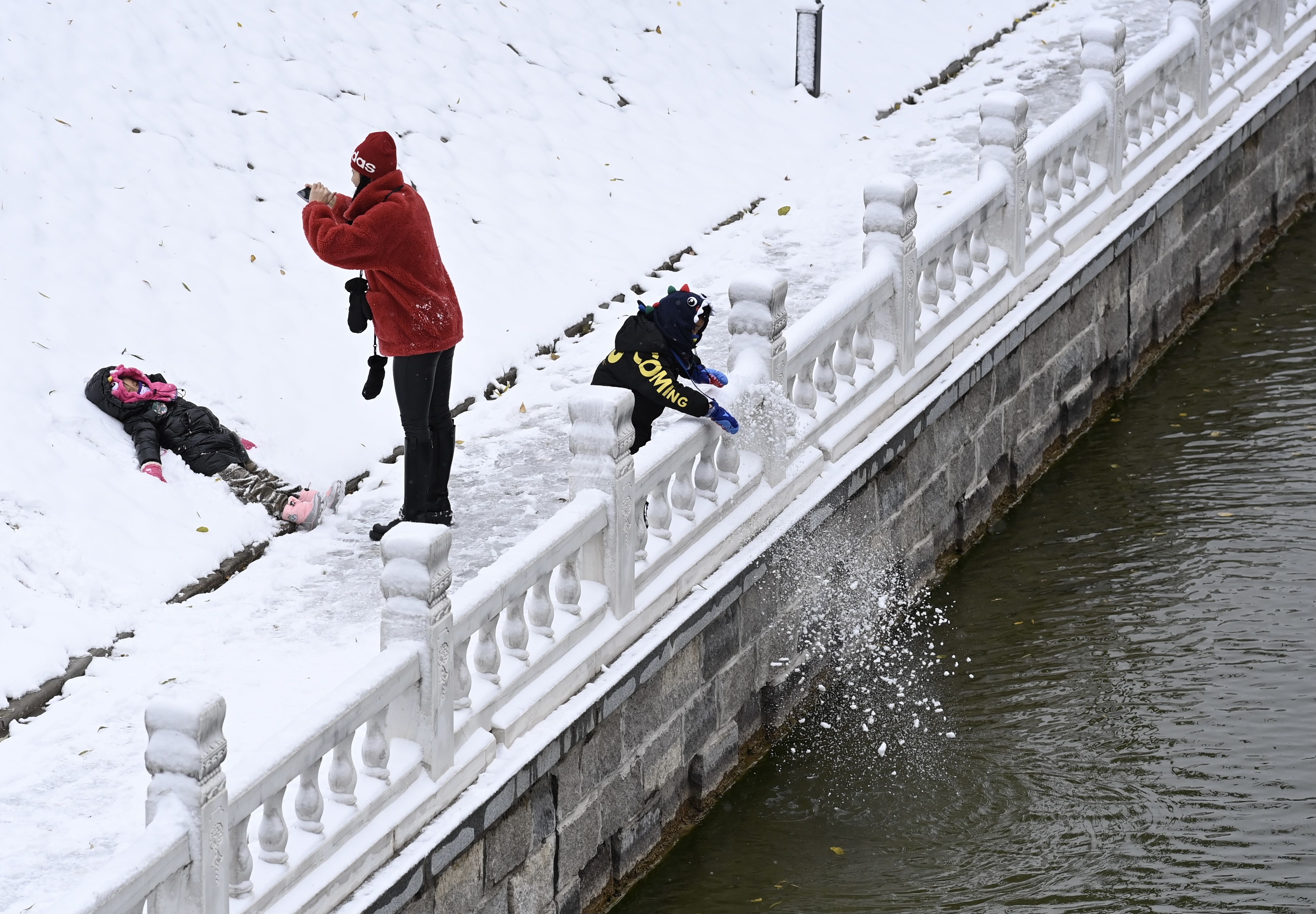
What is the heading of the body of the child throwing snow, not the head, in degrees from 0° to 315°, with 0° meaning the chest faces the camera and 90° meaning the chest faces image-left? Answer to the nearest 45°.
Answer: approximately 270°

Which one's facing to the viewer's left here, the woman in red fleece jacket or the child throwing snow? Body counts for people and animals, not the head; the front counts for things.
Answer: the woman in red fleece jacket

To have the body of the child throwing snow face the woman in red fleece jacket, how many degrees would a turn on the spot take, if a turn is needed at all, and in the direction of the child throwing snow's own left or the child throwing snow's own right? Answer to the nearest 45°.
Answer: approximately 180°

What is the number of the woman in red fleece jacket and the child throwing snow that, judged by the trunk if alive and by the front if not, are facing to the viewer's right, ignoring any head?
1

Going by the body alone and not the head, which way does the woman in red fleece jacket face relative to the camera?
to the viewer's left

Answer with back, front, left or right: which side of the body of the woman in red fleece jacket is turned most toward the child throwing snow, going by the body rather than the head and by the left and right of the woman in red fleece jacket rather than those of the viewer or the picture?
back

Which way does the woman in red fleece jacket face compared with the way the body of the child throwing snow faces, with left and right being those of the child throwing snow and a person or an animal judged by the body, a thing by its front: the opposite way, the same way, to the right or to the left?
the opposite way

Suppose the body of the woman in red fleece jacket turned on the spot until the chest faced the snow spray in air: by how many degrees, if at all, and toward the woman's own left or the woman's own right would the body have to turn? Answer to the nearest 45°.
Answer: approximately 180°

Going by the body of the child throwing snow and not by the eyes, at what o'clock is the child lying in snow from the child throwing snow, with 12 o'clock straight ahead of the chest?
The child lying in snow is roughly at 7 o'clock from the child throwing snow.

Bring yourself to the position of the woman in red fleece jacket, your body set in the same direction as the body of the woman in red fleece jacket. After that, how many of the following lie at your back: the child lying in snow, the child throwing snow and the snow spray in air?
2

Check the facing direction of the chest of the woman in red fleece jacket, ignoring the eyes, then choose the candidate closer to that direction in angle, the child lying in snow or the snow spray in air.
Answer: the child lying in snow
